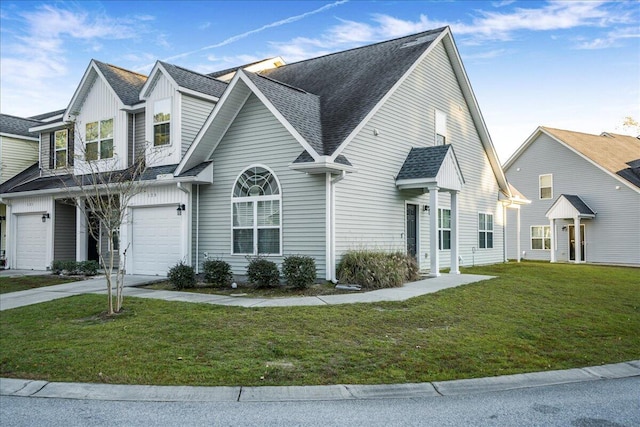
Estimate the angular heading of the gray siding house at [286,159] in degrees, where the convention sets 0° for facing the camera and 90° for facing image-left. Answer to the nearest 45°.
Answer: approximately 45°

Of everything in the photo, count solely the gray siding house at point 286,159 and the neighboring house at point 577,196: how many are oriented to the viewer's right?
0

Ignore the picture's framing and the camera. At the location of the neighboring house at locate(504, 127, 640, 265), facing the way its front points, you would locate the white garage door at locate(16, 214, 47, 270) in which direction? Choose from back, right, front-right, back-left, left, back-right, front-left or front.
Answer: front

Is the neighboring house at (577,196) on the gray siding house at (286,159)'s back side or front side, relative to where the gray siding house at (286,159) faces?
on the back side

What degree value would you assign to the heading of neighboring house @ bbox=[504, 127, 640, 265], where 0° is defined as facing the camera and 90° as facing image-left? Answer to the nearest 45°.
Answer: approximately 45°

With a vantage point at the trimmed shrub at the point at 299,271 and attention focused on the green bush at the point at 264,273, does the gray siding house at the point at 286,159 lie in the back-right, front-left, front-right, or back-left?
front-right

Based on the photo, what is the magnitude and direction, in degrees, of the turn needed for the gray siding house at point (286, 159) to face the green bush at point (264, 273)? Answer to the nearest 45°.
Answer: approximately 45° to its left

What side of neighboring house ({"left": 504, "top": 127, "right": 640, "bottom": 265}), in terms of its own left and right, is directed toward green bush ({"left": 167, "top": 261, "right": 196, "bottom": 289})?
front

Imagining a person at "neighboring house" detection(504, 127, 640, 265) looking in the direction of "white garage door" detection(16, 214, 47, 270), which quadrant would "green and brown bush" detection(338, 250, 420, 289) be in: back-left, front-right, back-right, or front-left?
front-left
